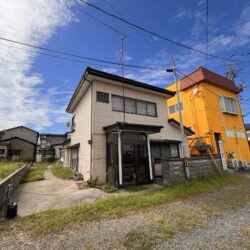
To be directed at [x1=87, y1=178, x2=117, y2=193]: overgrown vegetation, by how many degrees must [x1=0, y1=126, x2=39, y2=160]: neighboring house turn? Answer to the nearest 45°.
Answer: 0° — it already faces it

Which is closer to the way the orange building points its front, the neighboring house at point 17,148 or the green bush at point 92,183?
the green bush

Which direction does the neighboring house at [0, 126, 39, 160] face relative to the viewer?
toward the camera

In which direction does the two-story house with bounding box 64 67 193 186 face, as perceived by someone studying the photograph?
facing the viewer and to the right of the viewer

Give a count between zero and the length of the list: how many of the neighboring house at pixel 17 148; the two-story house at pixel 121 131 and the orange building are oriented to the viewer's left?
0

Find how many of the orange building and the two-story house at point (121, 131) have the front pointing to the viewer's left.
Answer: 0

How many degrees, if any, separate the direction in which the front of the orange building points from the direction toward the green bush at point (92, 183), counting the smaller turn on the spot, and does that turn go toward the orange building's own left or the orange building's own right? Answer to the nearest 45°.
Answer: approximately 90° to the orange building's own right

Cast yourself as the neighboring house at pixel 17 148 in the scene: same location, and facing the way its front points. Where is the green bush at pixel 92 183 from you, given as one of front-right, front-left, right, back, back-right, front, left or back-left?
front

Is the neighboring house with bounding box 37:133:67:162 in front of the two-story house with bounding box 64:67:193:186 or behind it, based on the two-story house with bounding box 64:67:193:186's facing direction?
behind

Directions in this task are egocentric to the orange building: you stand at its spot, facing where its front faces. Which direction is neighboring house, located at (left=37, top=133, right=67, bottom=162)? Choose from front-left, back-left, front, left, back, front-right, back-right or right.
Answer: back-right
